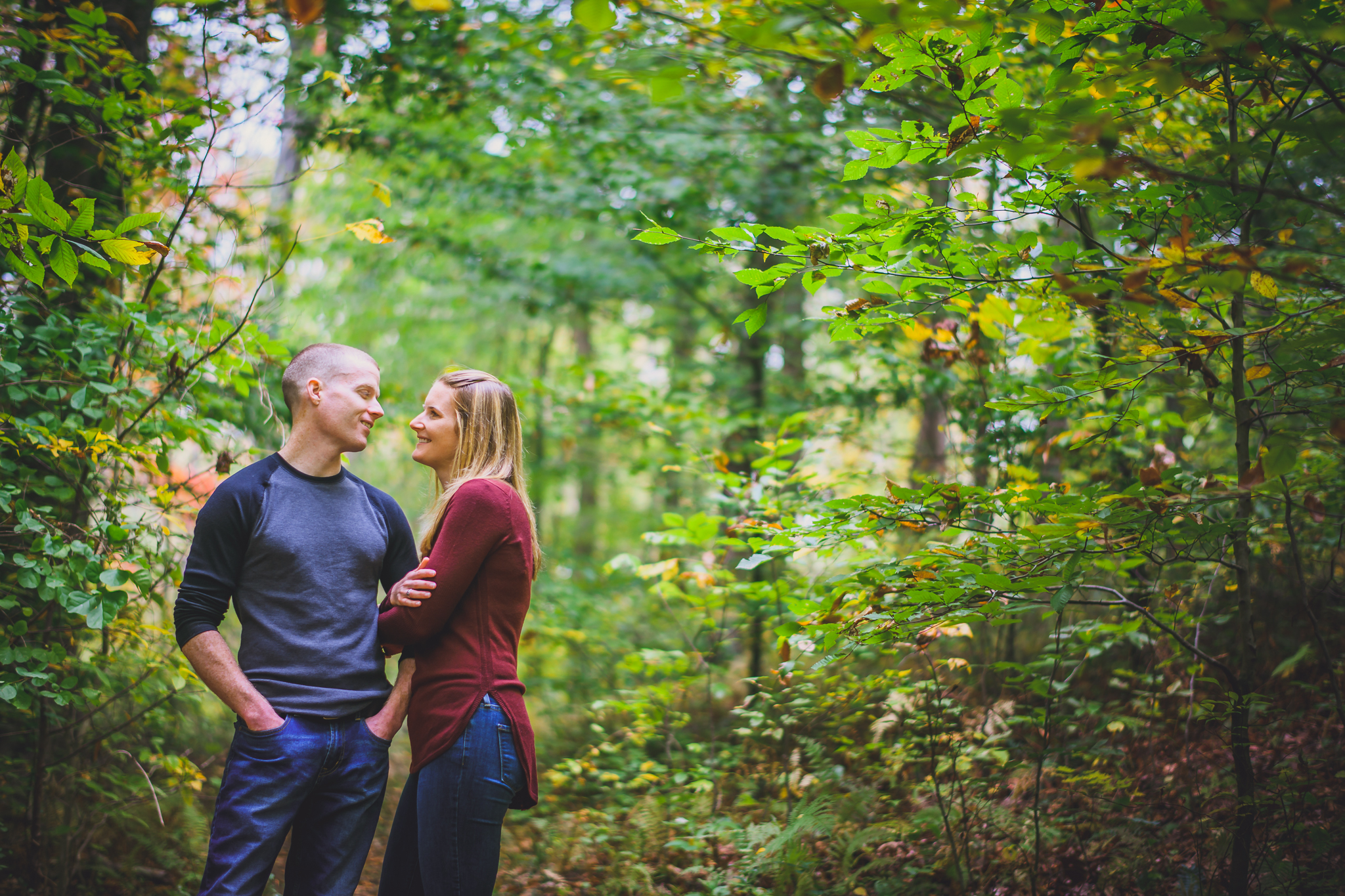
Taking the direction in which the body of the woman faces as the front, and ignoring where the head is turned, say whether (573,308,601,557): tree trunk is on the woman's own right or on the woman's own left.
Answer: on the woman's own right

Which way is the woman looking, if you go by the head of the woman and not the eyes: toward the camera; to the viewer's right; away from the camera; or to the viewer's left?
to the viewer's left

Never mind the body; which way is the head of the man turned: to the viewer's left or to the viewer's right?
to the viewer's right

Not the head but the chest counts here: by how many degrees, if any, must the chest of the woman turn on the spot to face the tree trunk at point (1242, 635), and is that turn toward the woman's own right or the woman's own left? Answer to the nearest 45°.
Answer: approximately 180°

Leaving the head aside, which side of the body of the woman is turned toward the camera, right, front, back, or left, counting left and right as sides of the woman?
left
